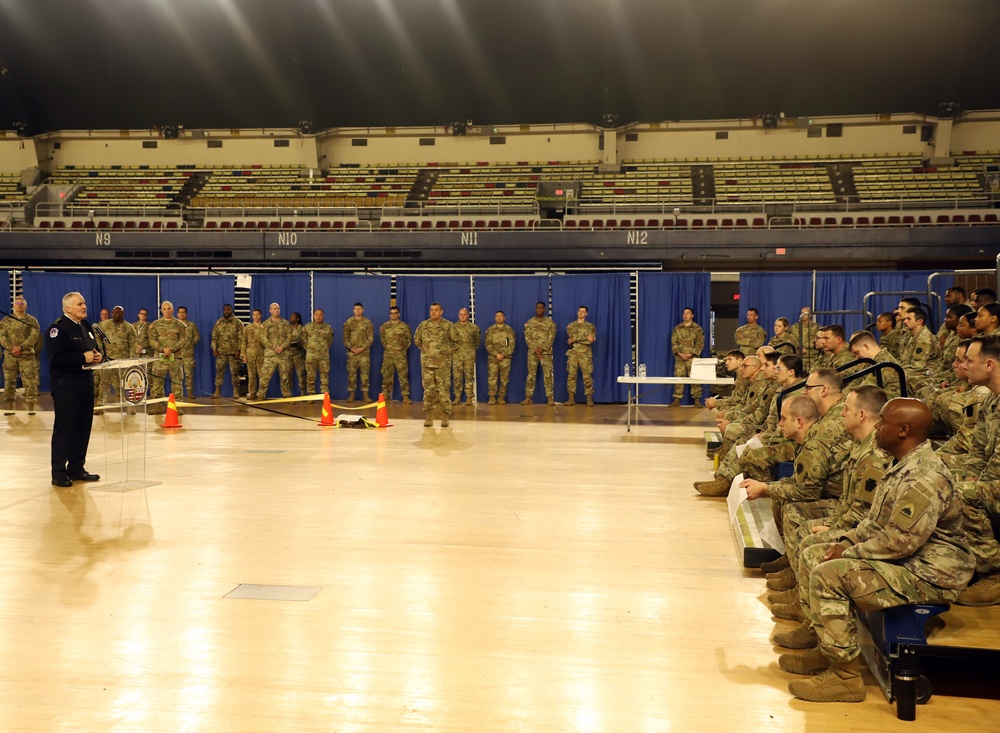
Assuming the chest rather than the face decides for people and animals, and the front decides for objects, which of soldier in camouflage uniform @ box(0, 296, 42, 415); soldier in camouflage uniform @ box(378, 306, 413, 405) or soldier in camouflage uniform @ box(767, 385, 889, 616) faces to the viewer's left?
soldier in camouflage uniform @ box(767, 385, 889, 616)

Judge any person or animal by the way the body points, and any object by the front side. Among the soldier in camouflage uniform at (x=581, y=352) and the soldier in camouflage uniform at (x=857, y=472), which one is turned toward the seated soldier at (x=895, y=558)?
the soldier in camouflage uniform at (x=581, y=352)

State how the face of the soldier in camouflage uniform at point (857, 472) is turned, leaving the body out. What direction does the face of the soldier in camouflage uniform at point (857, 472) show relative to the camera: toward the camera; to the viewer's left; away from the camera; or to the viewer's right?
to the viewer's left

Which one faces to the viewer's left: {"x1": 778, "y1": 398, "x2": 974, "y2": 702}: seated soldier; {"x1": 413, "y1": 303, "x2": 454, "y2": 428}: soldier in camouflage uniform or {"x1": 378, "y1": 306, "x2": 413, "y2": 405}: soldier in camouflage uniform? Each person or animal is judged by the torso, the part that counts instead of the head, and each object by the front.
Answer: the seated soldier

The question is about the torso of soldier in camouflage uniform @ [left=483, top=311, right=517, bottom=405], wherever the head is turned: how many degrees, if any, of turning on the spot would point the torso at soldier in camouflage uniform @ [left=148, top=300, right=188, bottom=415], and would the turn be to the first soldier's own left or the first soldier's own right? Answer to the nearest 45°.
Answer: approximately 90° to the first soldier's own right

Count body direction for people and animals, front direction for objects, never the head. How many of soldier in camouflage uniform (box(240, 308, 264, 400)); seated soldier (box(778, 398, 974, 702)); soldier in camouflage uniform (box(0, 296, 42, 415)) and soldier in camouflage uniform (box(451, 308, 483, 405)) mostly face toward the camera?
3

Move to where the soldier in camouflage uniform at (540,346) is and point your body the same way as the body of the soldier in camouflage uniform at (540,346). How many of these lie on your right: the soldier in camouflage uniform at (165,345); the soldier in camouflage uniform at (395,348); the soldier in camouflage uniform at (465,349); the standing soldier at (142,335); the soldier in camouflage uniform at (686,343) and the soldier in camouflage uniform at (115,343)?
5

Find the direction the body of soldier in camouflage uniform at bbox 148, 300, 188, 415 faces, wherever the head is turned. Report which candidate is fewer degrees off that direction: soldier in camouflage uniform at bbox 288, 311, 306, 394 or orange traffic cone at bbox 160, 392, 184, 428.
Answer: the orange traffic cone

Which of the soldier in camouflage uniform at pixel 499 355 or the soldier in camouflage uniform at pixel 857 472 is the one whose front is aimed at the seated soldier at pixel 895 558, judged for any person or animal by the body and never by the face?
the soldier in camouflage uniform at pixel 499 355
